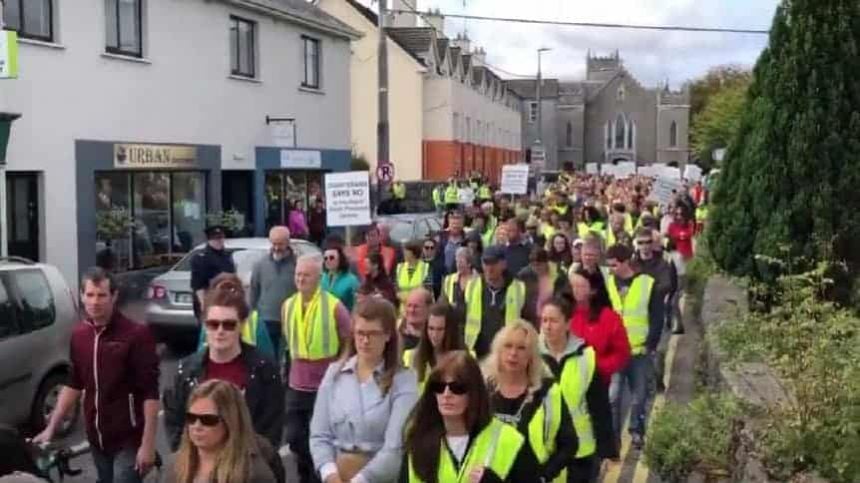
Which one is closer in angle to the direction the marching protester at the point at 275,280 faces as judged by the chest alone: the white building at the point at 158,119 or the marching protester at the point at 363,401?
the marching protester

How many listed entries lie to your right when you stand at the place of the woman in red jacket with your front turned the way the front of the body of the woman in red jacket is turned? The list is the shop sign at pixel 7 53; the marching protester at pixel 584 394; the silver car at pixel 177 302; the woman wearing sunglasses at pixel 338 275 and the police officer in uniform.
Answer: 4

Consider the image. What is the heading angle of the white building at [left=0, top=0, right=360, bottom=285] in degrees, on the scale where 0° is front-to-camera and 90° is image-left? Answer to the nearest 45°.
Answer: approximately 315°

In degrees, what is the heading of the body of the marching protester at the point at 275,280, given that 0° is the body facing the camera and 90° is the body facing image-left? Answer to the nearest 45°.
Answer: approximately 0°

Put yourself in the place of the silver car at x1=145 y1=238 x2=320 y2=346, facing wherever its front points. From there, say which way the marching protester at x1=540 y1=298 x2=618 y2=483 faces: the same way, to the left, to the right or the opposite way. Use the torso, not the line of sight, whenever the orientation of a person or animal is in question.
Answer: the opposite way

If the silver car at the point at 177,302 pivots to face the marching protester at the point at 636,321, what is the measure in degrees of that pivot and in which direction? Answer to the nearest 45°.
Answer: approximately 90° to its right

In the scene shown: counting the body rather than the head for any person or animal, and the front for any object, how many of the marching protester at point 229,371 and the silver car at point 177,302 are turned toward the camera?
1

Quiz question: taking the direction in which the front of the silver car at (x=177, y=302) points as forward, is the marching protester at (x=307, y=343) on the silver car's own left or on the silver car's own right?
on the silver car's own right

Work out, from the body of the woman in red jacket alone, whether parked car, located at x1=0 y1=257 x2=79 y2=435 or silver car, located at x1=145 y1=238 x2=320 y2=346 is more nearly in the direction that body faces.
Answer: the parked car

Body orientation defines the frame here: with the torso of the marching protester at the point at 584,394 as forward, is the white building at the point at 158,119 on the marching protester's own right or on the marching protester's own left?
on the marching protester's own right

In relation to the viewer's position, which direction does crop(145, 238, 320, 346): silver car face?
facing away from the viewer and to the right of the viewer

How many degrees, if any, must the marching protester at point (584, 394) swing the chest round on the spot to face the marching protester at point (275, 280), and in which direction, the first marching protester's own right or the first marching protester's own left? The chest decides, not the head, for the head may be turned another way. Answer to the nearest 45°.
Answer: approximately 90° to the first marching protester's own right

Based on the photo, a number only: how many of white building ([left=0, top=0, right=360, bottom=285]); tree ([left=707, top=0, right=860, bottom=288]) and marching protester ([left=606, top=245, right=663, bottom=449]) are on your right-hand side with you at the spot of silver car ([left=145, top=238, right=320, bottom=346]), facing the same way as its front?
2
